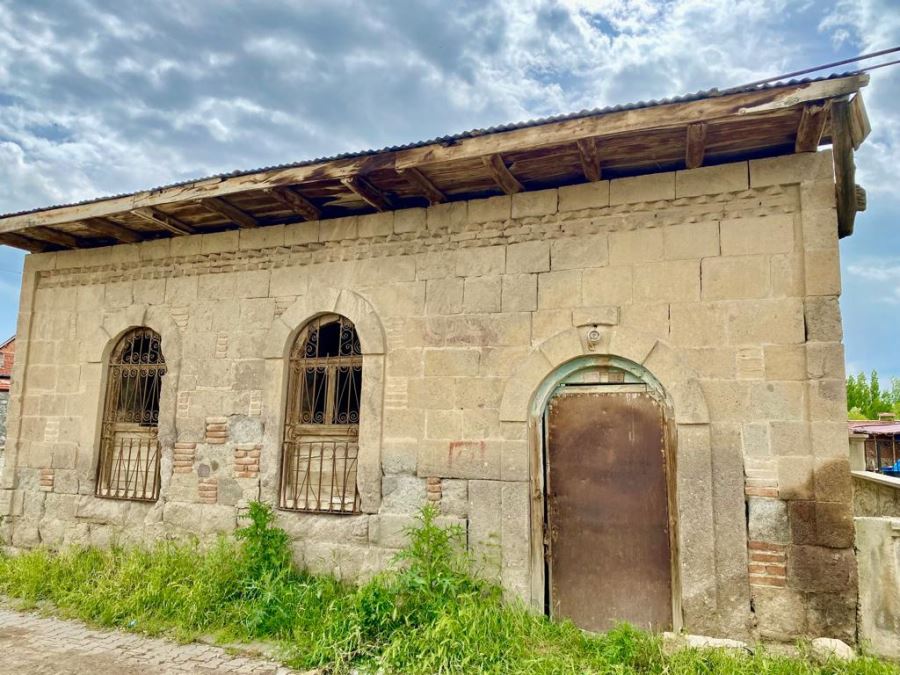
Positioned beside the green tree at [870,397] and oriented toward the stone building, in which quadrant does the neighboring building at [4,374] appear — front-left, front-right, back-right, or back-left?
front-right

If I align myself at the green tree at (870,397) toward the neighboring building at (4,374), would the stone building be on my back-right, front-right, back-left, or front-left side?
front-left

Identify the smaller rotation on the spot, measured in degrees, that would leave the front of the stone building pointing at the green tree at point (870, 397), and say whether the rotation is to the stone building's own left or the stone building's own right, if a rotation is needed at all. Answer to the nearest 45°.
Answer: approximately 180°

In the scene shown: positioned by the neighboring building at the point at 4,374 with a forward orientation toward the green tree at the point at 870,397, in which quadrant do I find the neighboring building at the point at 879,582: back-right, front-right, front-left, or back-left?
front-right

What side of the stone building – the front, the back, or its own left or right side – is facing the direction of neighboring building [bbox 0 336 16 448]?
right

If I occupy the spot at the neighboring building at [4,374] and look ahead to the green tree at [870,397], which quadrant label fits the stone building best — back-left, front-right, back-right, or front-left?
front-right

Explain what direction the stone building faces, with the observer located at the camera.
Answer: facing the viewer and to the left of the viewer
